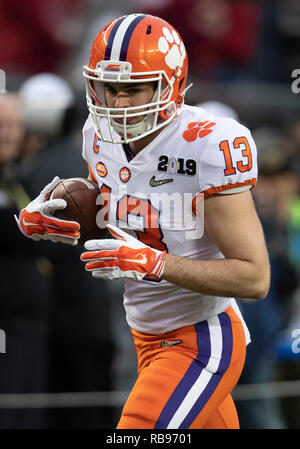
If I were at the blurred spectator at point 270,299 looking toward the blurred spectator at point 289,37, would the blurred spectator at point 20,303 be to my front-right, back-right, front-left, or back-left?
back-left

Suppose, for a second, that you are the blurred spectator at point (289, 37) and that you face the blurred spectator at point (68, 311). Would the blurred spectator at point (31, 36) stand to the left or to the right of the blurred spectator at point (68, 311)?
right

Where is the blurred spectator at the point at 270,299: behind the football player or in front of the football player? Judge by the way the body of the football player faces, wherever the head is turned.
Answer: behind

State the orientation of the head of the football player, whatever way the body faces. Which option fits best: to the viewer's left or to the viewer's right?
to the viewer's left

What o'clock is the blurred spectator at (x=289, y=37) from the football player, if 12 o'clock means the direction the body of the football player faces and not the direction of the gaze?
The blurred spectator is roughly at 5 o'clock from the football player.

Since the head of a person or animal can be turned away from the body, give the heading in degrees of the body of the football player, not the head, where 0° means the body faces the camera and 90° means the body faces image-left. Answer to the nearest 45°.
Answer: approximately 45°

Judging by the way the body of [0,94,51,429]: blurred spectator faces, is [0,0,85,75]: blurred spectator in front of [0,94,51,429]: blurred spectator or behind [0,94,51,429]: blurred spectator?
behind

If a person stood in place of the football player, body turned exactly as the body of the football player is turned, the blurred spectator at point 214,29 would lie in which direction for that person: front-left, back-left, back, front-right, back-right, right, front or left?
back-right
